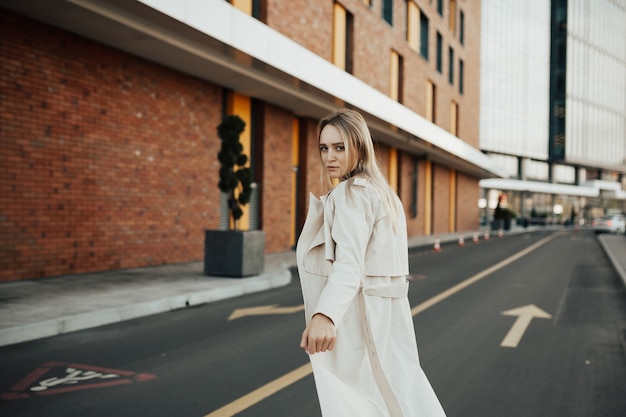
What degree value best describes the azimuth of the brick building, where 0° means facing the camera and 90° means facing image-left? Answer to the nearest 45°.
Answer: approximately 315°

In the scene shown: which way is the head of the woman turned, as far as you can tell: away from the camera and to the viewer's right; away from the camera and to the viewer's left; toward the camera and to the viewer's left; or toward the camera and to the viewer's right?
toward the camera and to the viewer's left

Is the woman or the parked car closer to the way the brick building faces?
the woman

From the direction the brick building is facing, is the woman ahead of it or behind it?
ahead
